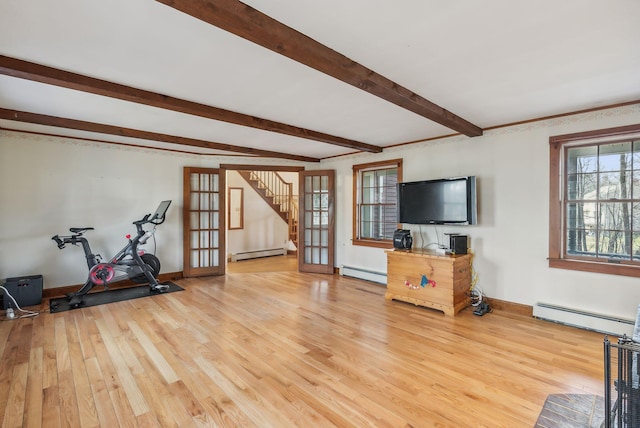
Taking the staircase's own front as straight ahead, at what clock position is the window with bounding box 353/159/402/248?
The window is roughly at 2 o'clock from the staircase.

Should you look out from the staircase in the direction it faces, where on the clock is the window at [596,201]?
The window is roughly at 2 o'clock from the staircase.

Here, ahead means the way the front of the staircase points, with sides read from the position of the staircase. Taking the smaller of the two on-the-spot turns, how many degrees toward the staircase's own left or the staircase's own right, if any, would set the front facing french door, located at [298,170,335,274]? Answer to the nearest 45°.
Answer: approximately 90° to the staircase's own right

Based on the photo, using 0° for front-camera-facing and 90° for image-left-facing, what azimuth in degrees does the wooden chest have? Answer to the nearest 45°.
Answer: approximately 45°

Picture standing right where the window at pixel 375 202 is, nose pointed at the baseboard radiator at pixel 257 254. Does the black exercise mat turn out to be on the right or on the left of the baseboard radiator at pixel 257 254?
left

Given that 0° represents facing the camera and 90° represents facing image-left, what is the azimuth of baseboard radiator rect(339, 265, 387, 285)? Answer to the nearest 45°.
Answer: approximately 45°

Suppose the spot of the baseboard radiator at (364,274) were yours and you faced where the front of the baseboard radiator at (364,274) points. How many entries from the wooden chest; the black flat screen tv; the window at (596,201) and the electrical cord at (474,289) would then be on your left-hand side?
4

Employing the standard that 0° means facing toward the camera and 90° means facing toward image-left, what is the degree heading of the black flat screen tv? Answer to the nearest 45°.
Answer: approximately 45°

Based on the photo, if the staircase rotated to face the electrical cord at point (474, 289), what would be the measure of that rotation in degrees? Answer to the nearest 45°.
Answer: approximately 45° to its right

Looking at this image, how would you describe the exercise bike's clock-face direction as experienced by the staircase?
The exercise bike is roughly at 4 o'clock from the staircase.

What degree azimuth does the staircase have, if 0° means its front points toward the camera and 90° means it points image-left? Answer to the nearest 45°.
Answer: approximately 270°
